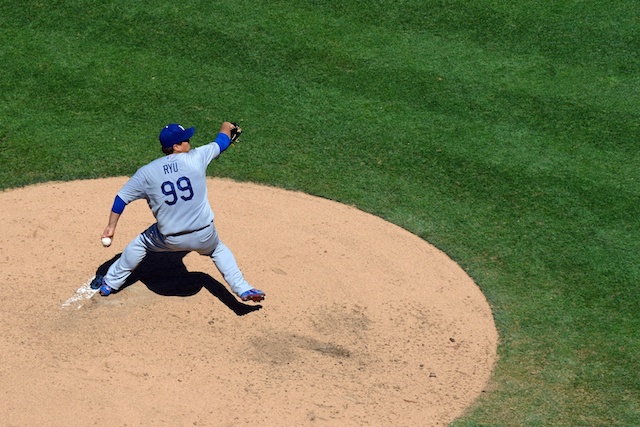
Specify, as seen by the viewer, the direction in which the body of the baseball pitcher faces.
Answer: away from the camera
